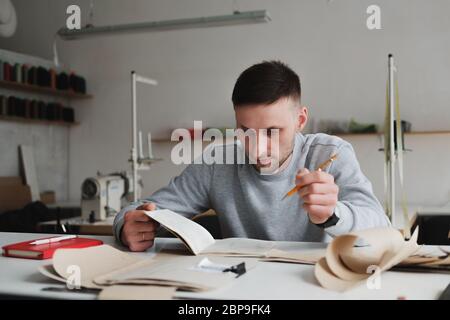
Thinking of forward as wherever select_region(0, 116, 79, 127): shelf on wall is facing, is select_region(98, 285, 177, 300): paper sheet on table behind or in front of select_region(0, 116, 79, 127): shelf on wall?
in front

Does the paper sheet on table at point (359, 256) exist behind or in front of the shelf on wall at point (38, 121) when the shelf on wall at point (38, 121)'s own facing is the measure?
in front

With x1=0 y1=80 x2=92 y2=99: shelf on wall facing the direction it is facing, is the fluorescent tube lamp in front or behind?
in front

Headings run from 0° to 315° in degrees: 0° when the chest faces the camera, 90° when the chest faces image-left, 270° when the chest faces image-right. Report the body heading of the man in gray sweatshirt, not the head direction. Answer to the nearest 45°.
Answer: approximately 0°

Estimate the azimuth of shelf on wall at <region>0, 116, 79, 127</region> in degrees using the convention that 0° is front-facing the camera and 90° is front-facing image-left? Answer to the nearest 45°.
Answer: approximately 315°

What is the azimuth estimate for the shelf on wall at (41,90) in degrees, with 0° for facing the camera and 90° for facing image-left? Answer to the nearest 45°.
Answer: approximately 315°
